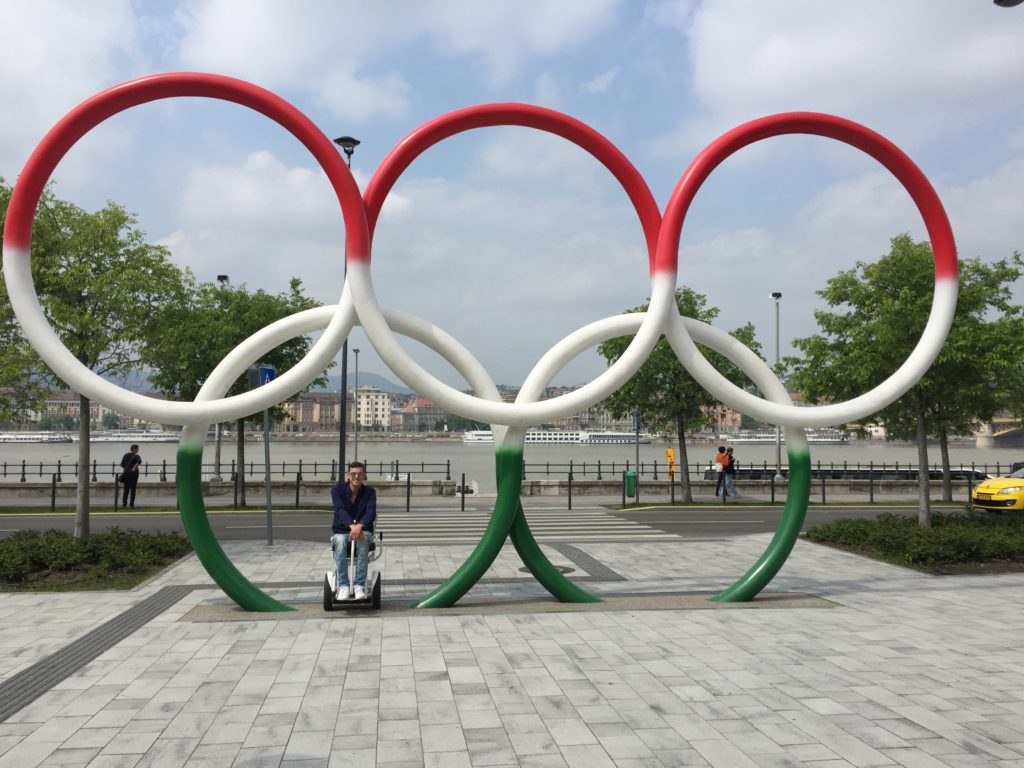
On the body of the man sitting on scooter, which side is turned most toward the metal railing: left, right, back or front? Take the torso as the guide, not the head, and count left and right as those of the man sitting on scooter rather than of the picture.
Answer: back

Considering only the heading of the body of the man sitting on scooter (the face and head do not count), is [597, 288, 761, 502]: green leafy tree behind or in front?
behind

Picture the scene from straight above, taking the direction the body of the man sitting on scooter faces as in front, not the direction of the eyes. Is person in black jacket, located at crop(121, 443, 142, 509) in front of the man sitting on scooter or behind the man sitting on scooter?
behind

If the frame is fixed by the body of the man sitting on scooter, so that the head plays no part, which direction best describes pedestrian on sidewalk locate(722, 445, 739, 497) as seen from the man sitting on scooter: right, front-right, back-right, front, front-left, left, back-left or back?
back-left

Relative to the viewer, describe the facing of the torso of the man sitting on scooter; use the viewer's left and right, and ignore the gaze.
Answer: facing the viewer

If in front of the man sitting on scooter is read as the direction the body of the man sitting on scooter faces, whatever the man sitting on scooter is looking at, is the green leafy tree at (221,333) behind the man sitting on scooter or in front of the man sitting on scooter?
behind

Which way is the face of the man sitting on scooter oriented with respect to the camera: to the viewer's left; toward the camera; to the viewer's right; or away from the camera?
toward the camera

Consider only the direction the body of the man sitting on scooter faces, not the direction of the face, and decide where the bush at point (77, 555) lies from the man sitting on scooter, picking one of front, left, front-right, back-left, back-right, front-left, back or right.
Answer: back-right

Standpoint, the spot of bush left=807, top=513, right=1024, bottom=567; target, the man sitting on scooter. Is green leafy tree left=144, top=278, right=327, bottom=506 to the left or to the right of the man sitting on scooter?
right

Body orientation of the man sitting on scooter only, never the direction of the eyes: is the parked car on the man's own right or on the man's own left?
on the man's own left

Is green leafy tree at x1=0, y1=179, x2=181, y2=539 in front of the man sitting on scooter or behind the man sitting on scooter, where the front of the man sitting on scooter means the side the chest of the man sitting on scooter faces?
behind
